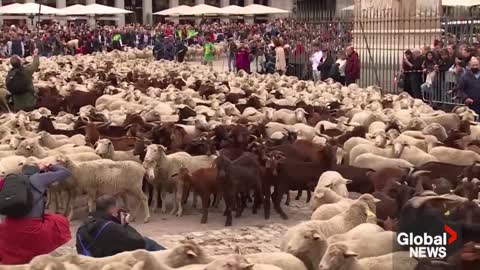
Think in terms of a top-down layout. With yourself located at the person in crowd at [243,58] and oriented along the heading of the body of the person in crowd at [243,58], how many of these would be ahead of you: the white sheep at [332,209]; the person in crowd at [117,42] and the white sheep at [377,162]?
2

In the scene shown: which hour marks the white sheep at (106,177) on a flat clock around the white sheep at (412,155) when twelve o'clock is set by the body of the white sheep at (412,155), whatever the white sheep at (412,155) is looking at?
the white sheep at (106,177) is roughly at 11 o'clock from the white sheep at (412,155).

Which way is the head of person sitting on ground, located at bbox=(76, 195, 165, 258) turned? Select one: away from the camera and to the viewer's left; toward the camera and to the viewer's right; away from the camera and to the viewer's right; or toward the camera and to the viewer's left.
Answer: away from the camera and to the viewer's right

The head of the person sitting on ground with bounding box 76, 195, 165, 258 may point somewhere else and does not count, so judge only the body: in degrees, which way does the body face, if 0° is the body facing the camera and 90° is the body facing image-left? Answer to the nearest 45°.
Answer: approximately 225°

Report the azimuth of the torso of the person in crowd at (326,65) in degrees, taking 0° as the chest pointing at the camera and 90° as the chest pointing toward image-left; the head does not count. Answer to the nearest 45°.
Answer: approximately 45°

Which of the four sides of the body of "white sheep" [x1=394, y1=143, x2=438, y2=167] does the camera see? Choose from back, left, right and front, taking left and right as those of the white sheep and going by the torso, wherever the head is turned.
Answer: left
